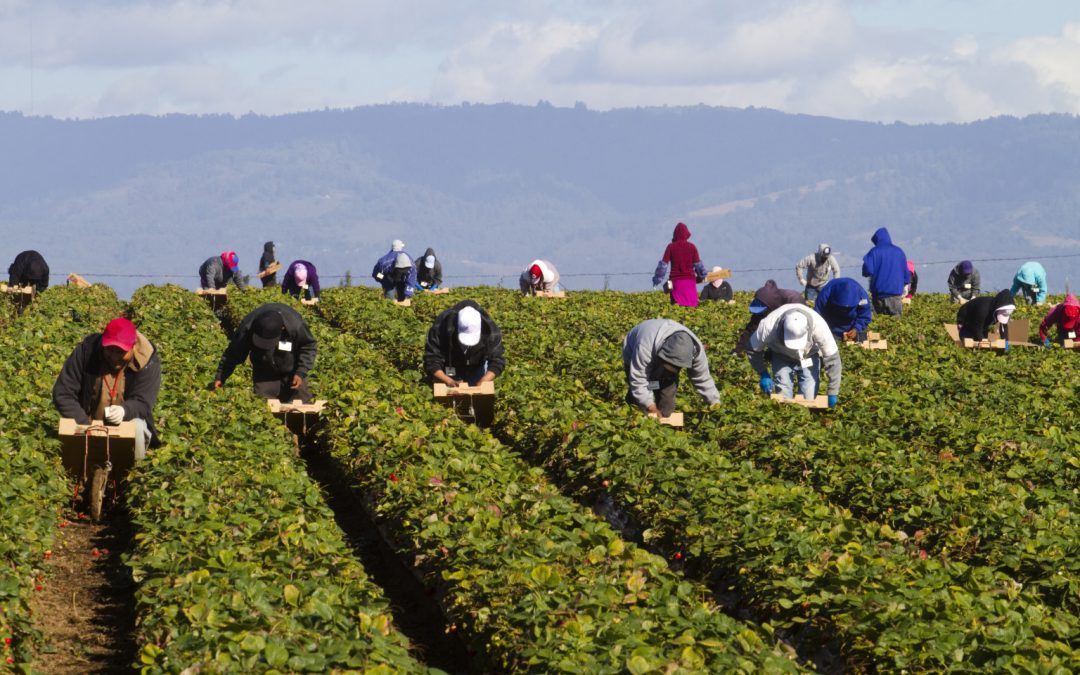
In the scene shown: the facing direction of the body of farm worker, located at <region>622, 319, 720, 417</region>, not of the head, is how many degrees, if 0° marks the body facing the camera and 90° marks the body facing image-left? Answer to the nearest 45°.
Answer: approximately 315°

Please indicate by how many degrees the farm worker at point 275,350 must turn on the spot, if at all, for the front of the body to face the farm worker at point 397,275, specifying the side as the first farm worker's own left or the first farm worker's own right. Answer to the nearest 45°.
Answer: approximately 180°

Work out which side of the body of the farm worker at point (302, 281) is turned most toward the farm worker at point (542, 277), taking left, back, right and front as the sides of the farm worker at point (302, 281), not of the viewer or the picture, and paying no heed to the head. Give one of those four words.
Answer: left
